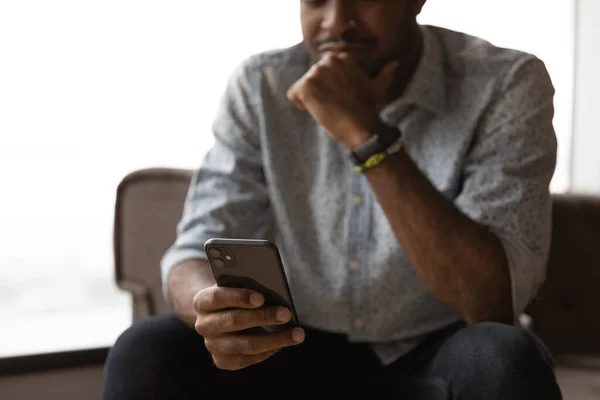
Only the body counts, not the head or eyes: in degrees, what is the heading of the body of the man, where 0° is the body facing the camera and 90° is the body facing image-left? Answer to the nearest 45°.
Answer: approximately 0°
